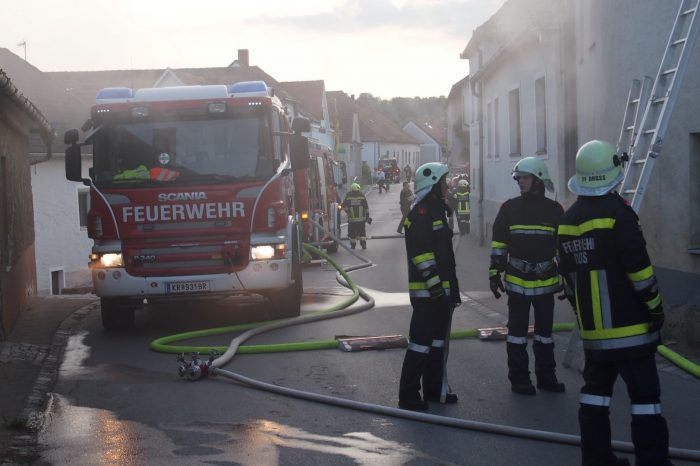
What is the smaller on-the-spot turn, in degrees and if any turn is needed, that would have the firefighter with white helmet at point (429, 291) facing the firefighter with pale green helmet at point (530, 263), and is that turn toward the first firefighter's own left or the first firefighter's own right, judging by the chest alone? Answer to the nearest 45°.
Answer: approximately 45° to the first firefighter's own left

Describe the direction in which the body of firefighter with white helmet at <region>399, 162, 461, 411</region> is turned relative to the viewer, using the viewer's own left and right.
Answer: facing to the right of the viewer

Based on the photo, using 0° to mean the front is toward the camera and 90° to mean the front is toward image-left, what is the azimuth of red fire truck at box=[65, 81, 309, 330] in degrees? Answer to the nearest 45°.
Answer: approximately 0°

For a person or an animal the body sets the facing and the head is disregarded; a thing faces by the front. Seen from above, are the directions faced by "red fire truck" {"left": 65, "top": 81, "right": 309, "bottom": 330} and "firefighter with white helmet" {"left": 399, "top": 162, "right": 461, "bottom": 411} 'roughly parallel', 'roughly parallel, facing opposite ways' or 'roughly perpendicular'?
roughly perpendicular

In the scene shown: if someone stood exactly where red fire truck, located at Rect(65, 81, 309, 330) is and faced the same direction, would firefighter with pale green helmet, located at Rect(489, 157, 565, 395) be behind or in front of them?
in front

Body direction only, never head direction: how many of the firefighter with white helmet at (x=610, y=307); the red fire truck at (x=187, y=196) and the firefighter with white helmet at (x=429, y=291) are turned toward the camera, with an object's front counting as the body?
1

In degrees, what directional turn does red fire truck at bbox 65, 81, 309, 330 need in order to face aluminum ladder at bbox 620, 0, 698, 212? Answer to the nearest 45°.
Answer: approximately 45° to its left

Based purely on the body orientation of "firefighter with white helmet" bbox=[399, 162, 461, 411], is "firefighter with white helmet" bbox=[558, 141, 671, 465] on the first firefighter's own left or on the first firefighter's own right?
on the first firefighter's own right

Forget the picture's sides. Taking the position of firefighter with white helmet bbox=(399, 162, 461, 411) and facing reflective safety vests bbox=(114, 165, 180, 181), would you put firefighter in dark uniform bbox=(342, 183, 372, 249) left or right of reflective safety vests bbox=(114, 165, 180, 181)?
right

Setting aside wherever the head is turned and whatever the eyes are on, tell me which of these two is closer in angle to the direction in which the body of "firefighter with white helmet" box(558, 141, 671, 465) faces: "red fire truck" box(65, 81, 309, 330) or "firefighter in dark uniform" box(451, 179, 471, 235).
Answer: the firefighter in dark uniform

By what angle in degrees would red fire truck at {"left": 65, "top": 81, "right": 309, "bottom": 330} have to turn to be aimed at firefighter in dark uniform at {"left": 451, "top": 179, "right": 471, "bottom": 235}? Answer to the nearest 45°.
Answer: approximately 135° to its left
